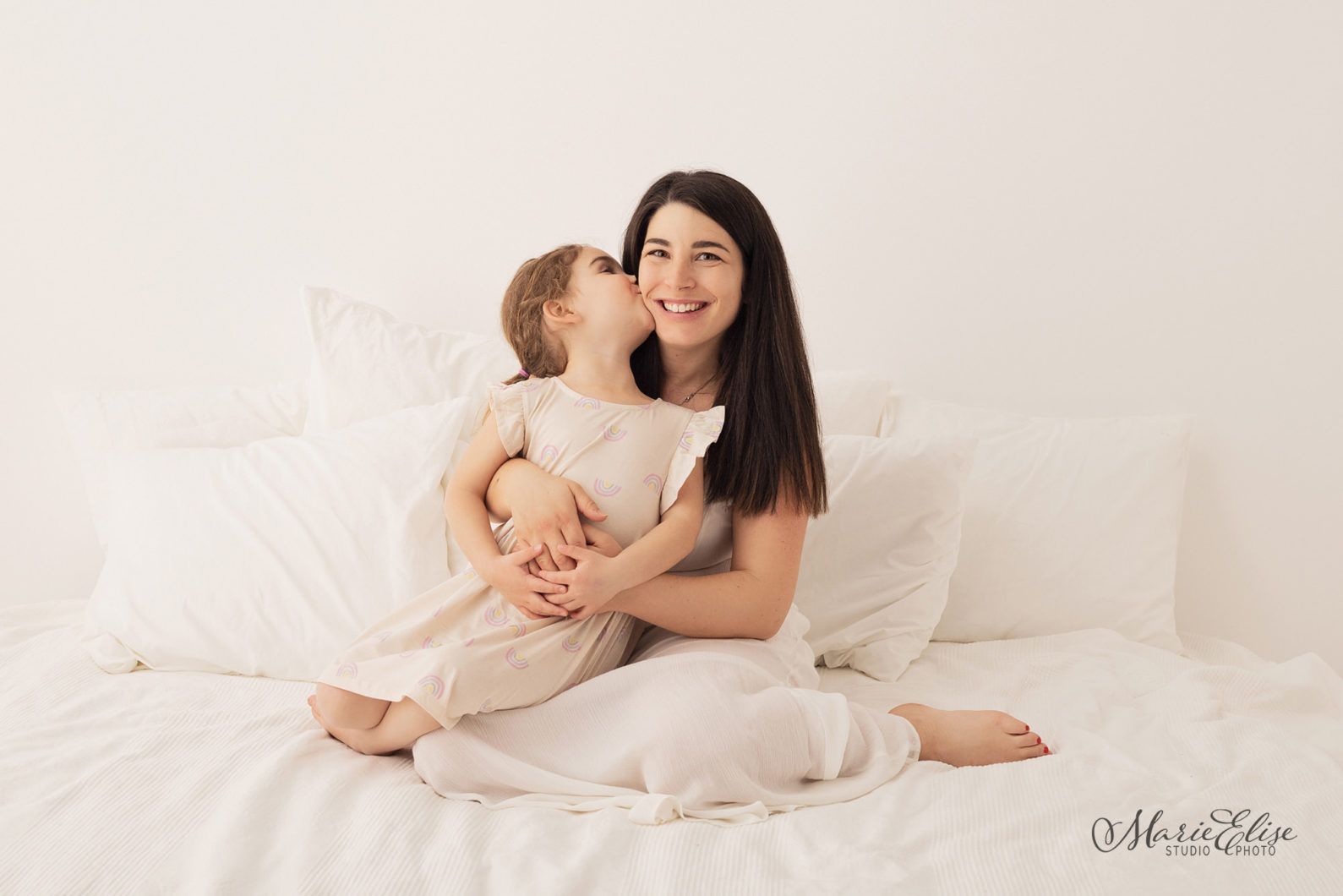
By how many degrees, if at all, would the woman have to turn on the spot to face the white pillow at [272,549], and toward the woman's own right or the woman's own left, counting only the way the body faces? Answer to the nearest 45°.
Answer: approximately 45° to the woman's own right

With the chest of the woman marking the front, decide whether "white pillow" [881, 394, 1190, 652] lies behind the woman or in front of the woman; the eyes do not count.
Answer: behind

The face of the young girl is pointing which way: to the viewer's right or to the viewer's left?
to the viewer's right

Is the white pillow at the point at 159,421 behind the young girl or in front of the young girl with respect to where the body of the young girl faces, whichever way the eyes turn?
behind

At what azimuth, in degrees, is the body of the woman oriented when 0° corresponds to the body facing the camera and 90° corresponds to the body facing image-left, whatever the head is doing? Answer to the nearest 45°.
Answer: approximately 45°

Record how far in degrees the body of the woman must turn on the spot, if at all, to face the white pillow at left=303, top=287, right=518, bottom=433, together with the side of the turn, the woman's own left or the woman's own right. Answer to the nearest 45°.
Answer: approximately 90° to the woman's own right
